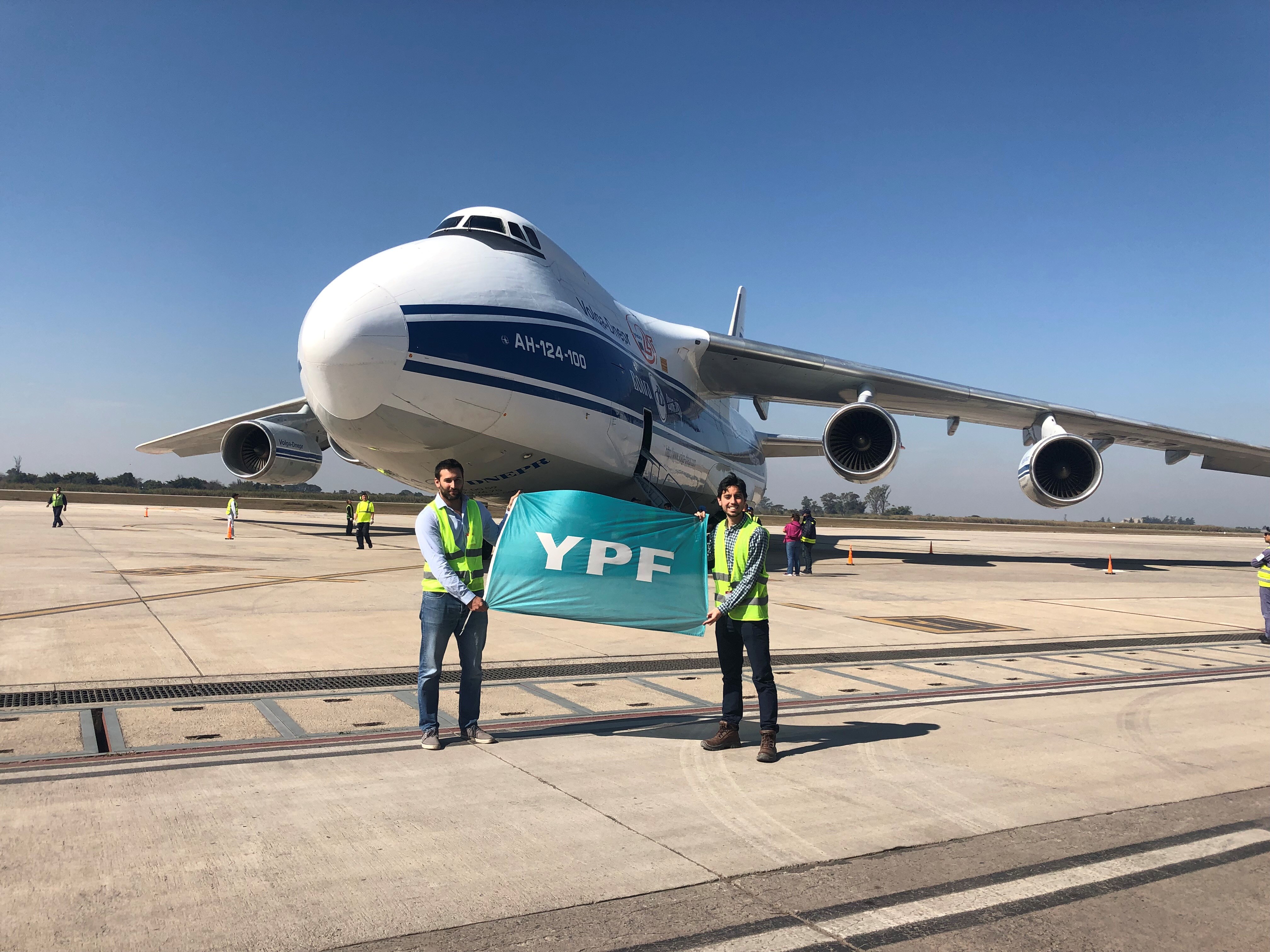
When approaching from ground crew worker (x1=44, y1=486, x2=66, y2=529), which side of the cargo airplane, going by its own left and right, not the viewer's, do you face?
right

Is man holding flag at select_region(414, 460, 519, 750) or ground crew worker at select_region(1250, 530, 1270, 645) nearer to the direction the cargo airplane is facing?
the man holding flag

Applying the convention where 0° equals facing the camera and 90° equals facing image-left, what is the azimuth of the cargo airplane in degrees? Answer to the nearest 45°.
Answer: approximately 45°

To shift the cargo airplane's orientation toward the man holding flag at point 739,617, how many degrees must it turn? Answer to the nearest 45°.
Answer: approximately 45° to its left
